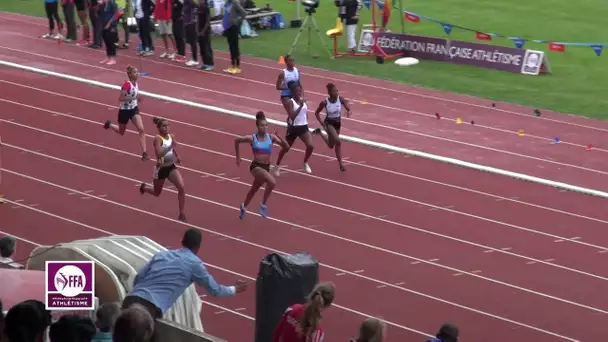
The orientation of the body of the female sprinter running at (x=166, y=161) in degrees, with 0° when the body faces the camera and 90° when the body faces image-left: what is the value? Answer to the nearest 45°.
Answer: approximately 315°

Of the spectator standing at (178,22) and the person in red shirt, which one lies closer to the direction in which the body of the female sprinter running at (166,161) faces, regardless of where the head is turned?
the person in red shirt

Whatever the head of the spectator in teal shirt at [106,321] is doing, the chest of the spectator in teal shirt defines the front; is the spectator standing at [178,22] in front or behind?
in front

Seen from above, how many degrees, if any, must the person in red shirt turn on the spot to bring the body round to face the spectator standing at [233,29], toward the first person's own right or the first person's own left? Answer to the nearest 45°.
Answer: approximately 45° to the first person's own left

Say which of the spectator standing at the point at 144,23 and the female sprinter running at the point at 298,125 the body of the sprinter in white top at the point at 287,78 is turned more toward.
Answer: the female sprinter running

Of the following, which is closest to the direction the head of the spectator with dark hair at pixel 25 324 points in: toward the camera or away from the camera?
away from the camera

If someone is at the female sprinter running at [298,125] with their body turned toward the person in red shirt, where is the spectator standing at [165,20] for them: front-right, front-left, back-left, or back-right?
back-right

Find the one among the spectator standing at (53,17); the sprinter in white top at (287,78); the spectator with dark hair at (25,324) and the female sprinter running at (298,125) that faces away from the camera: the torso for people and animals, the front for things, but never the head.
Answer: the spectator with dark hair at (25,324)

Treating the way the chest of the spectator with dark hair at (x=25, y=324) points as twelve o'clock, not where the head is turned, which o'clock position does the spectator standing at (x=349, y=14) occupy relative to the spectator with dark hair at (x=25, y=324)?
the spectator standing at (x=349, y=14) is roughly at 1 o'clock from the spectator with dark hair at (x=25, y=324).

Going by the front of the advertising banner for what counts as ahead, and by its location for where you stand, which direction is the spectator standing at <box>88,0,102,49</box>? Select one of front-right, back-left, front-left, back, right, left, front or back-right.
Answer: front-right

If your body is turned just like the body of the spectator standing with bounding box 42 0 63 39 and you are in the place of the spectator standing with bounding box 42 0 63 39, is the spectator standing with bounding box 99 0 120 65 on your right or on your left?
on your left

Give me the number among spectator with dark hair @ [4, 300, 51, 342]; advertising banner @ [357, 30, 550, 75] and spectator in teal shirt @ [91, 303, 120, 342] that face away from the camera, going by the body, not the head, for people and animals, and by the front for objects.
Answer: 2

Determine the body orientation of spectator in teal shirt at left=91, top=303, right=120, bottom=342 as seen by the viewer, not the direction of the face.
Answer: away from the camera
